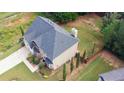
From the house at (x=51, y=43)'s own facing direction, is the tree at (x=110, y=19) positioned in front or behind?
behind

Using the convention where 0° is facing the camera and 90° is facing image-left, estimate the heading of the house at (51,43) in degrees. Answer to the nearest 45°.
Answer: approximately 45°

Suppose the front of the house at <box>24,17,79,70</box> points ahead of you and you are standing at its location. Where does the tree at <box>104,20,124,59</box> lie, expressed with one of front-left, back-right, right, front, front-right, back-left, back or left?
back-left
